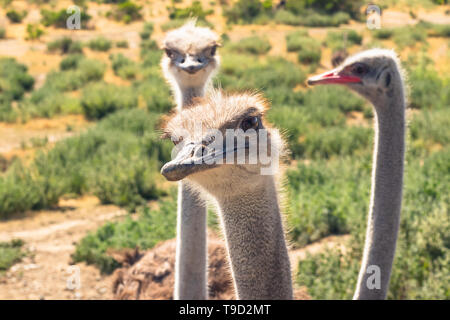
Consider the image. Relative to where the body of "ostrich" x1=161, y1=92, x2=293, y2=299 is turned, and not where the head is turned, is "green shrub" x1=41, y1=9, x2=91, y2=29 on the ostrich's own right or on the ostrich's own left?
on the ostrich's own right

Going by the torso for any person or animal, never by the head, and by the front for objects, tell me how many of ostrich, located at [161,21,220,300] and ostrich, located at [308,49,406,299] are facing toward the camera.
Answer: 1

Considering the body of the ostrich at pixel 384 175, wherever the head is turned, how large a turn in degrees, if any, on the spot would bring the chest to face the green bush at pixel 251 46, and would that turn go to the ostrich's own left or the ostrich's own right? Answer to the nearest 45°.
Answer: approximately 90° to the ostrich's own right

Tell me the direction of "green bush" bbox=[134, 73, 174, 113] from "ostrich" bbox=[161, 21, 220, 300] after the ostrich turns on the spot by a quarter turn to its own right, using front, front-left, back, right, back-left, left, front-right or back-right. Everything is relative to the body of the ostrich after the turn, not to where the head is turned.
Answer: right

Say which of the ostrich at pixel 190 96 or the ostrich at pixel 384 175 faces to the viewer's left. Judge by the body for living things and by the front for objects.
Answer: the ostrich at pixel 384 175

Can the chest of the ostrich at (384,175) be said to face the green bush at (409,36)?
no

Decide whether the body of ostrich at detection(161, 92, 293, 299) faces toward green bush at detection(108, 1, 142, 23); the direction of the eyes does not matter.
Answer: no

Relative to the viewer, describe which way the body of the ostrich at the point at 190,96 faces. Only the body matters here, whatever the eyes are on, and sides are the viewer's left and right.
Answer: facing the viewer

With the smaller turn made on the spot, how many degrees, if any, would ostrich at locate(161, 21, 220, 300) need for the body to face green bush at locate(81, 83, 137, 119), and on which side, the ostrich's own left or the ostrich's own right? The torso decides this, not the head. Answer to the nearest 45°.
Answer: approximately 180°

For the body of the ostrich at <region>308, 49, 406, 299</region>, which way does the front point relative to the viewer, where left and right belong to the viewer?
facing to the left of the viewer

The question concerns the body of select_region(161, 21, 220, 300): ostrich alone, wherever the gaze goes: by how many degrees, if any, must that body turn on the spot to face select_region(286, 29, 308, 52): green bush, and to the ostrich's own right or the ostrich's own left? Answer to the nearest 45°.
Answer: approximately 180°

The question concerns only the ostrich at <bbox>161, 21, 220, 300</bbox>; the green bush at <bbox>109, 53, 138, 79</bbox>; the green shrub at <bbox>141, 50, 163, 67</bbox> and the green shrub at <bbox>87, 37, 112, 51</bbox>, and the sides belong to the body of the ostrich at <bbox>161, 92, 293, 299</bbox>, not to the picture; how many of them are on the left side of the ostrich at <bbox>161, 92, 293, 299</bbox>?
0

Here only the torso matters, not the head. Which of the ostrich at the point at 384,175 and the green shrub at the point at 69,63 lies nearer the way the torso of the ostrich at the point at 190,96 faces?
the ostrich

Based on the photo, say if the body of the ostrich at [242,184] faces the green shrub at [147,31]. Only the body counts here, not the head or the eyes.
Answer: no

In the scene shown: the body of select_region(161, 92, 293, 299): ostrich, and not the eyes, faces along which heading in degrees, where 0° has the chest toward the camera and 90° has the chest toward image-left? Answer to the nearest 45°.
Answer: approximately 45°
